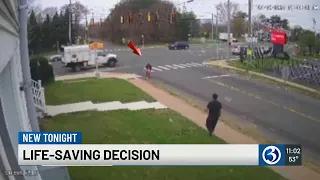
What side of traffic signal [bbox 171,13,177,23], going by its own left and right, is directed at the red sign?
left

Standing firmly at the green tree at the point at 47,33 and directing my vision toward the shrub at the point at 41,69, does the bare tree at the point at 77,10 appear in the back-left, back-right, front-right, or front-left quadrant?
back-left

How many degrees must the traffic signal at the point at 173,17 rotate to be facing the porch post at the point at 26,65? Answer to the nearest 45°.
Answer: approximately 45° to its right

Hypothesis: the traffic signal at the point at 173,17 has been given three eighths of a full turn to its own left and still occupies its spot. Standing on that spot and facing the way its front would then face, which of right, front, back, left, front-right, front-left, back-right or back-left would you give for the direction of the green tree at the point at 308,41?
front-right

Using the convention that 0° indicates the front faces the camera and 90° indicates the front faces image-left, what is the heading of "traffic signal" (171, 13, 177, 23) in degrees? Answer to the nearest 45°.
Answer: approximately 0°

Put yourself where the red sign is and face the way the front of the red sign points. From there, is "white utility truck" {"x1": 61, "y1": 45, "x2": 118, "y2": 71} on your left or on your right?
on your right
